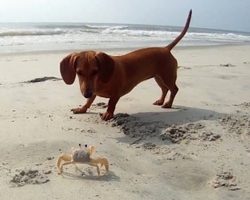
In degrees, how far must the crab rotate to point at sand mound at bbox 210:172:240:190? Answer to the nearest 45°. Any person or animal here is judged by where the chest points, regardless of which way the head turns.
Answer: approximately 90° to its right

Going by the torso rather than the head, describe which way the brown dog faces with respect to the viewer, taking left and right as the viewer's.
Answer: facing the viewer and to the left of the viewer

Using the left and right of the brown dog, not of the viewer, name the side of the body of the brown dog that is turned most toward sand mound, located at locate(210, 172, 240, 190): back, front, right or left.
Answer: left

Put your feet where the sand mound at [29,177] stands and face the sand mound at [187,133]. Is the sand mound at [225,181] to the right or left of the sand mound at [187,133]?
right

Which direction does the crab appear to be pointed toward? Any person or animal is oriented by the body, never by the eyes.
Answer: away from the camera

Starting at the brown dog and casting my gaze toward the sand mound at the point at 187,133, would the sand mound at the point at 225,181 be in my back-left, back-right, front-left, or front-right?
front-right

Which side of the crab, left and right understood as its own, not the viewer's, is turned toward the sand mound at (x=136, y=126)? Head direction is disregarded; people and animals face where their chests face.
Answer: front

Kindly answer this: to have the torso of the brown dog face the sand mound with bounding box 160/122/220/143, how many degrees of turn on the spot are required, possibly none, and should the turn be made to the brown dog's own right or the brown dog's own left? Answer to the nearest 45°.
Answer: approximately 90° to the brown dog's own left

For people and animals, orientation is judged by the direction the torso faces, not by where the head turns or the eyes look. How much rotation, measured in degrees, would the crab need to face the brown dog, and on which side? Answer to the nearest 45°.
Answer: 0° — it already faces it

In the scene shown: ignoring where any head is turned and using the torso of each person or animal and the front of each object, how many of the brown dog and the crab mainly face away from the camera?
1

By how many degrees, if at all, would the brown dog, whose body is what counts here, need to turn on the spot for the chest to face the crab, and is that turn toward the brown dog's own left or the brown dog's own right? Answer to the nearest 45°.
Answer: approximately 45° to the brown dog's own left
